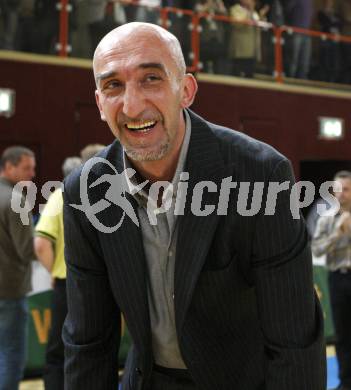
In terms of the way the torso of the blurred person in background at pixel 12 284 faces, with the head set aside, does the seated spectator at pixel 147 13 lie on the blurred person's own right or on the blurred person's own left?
on the blurred person's own left

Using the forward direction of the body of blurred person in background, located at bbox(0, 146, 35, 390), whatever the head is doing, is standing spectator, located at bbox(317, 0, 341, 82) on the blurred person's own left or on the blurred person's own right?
on the blurred person's own left

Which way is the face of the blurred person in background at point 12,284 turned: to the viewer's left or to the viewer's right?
to the viewer's right

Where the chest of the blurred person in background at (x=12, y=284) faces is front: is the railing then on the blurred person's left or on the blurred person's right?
on the blurred person's left

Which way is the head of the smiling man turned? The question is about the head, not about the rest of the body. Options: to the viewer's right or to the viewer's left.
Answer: to the viewer's left

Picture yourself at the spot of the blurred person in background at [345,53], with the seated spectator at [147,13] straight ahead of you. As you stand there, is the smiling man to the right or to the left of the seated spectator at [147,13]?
left

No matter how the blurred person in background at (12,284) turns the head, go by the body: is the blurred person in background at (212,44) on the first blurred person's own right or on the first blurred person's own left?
on the first blurred person's own left
